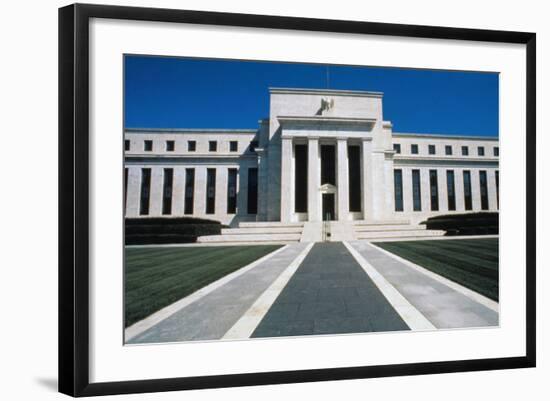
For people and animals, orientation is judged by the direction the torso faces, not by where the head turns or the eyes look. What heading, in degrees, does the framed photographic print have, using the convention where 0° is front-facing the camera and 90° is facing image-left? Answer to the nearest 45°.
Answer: approximately 315°
